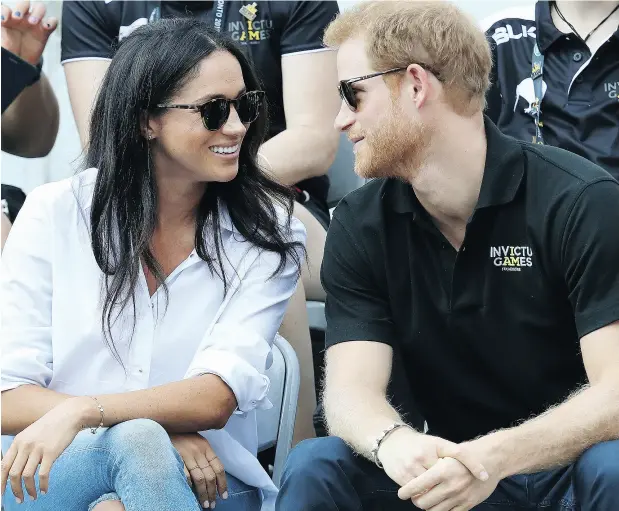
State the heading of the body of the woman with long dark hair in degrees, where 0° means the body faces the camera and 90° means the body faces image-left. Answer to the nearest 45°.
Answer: approximately 0°
